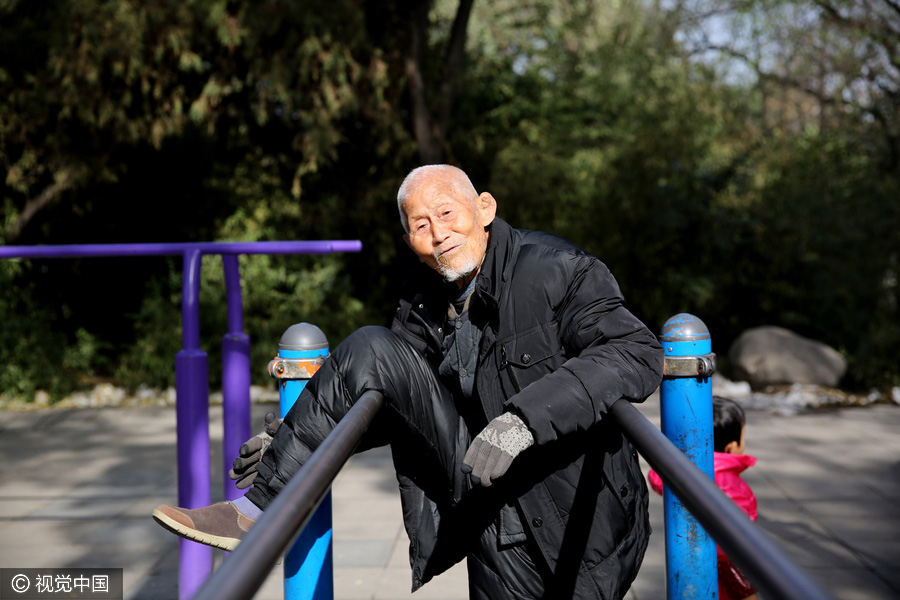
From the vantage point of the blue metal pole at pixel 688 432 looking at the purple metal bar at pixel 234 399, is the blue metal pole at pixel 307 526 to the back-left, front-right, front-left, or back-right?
front-left

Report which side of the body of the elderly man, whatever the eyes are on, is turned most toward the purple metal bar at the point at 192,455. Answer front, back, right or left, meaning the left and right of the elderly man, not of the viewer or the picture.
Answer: right

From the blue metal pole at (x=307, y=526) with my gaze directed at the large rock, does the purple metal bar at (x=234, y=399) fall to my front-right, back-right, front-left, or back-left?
front-left

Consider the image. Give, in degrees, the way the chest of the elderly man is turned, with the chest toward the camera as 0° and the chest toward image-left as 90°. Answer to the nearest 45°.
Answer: approximately 45°

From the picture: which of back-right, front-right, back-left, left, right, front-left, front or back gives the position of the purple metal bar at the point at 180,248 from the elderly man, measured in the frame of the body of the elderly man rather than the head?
right

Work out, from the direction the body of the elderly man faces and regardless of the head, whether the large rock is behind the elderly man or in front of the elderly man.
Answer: behind
